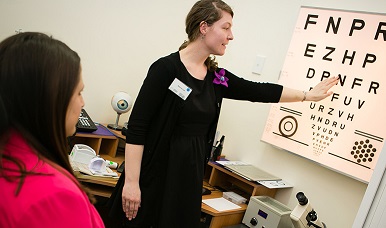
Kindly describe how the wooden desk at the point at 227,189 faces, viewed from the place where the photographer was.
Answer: facing the viewer and to the left of the viewer

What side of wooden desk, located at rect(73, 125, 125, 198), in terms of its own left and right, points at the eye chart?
left

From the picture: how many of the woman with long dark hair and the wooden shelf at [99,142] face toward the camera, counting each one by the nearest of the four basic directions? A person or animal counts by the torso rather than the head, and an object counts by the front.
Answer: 1

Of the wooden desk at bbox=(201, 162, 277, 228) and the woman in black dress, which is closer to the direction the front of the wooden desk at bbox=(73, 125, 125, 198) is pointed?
the woman in black dress

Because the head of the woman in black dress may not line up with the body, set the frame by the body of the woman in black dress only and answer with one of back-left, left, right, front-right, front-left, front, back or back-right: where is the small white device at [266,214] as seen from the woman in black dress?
left

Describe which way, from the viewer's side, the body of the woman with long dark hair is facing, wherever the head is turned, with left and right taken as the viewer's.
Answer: facing away from the viewer and to the right of the viewer

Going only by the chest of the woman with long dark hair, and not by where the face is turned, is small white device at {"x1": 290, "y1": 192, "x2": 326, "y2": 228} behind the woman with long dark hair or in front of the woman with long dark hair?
in front

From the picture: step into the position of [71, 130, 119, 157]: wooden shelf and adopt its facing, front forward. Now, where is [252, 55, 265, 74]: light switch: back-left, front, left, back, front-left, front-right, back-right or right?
left

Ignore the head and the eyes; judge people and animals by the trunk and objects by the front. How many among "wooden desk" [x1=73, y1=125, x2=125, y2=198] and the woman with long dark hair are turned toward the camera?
1

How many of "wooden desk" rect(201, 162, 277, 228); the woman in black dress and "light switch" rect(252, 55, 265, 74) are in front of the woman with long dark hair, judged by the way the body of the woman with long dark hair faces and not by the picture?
3

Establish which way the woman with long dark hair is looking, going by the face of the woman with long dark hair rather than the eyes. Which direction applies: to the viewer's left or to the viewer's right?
to the viewer's right
